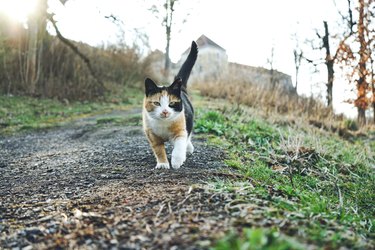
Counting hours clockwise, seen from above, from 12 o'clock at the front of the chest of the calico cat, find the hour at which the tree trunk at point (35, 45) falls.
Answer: The tree trunk is roughly at 5 o'clock from the calico cat.

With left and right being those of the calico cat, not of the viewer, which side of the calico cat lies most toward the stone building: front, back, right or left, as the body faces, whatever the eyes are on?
back

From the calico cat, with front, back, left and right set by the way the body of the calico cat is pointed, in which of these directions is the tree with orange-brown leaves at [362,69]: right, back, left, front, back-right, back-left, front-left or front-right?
back-left

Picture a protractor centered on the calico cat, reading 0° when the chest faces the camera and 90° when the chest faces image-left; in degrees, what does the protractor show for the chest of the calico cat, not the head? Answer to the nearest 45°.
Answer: approximately 0°

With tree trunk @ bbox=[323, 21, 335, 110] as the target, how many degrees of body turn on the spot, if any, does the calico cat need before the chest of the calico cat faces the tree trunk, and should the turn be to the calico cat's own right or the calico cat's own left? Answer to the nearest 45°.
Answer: approximately 135° to the calico cat's own left
